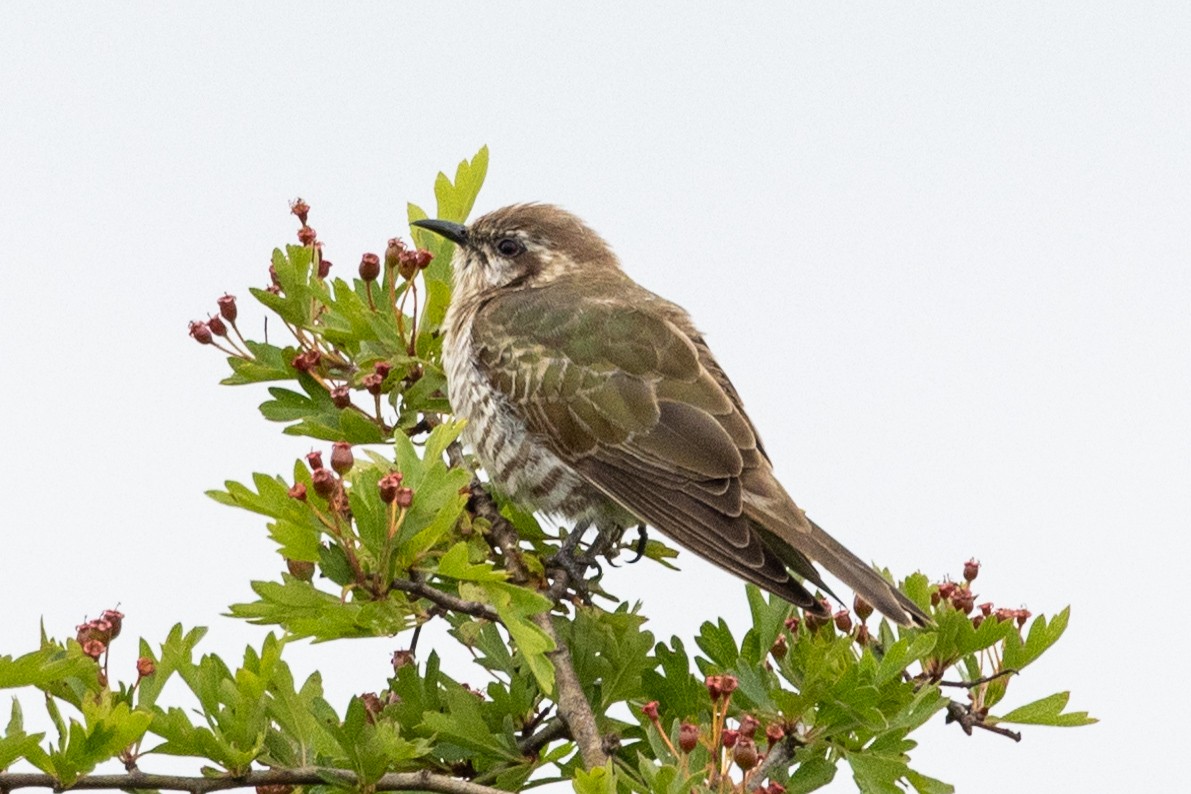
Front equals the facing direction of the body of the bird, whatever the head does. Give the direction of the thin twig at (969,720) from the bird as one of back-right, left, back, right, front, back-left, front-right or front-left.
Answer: back-left

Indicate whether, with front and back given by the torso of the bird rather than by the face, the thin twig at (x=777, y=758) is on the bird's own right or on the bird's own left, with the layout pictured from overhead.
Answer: on the bird's own left

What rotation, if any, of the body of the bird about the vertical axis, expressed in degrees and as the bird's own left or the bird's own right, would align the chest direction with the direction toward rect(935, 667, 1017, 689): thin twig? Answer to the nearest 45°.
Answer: approximately 135° to the bird's own left

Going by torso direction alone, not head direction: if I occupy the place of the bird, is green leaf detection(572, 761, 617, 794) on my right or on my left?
on my left

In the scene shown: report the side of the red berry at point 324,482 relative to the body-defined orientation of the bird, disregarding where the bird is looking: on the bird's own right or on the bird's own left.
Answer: on the bird's own left

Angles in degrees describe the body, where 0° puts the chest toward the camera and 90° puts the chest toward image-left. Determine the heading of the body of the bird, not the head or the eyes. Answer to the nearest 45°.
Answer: approximately 90°

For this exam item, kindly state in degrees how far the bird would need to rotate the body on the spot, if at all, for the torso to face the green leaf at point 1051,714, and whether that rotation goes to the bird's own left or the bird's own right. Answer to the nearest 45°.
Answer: approximately 135° to the bird's own left

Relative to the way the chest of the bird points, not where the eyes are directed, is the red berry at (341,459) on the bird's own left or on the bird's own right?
on the bird's own left
